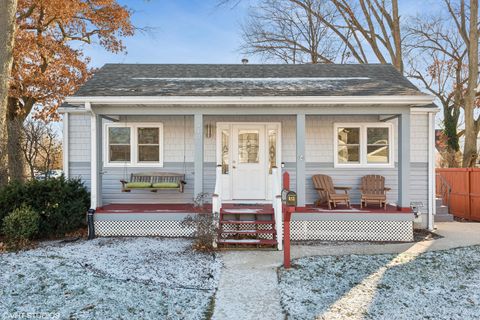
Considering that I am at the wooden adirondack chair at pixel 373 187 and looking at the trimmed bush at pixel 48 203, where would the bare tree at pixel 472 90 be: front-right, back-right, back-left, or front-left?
back-right

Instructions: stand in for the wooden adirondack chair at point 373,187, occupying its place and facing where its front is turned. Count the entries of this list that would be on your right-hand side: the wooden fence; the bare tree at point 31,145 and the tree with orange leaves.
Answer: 2

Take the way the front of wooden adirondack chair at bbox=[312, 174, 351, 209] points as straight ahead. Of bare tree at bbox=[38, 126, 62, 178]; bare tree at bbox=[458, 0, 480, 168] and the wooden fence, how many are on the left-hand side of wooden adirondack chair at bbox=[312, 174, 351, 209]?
2

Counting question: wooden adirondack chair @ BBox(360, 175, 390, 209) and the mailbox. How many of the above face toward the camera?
2

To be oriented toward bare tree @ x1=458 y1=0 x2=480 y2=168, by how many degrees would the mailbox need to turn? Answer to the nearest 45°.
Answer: approximately 135° to its left

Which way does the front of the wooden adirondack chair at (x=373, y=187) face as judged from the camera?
facing the viewer

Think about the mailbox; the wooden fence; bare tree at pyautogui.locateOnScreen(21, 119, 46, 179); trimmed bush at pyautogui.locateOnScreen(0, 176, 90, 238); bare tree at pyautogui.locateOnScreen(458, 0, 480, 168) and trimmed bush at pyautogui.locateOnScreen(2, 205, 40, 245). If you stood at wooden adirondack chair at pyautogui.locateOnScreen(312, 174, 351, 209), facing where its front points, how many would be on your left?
2

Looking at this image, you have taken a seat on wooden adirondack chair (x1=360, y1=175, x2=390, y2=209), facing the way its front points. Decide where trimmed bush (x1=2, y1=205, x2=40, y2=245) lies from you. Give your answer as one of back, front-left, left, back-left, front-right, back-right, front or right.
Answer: front-right

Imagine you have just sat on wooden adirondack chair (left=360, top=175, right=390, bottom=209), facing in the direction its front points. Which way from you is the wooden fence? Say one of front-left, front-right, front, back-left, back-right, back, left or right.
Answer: back-left

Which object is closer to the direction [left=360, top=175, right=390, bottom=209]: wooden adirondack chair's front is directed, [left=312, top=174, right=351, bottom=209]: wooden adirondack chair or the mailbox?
the mailbox

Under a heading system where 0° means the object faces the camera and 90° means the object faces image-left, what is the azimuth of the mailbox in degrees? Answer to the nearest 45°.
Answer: approximately 0°
